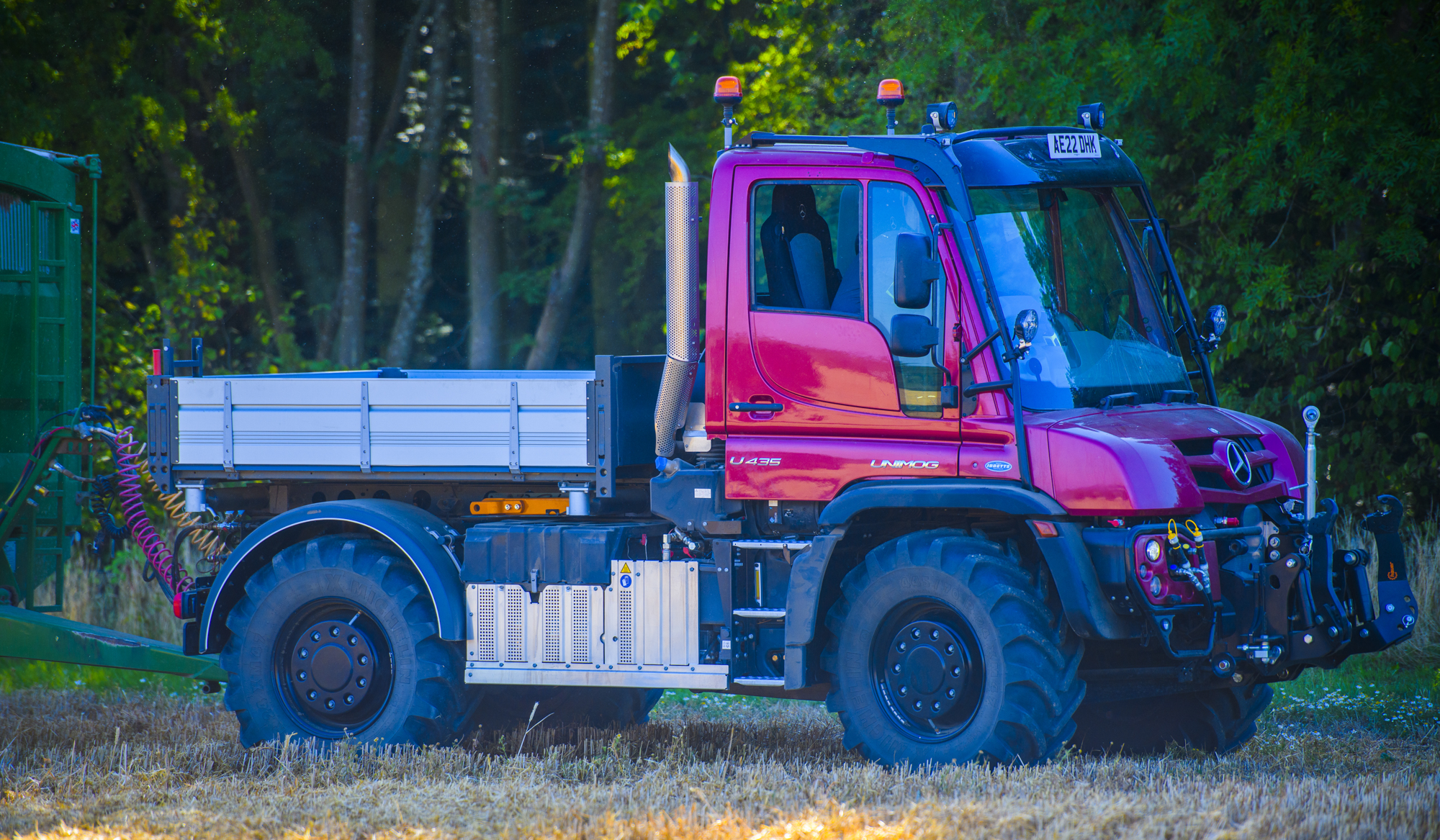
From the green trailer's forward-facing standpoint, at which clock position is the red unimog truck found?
The red unimog truck is roughly at 12 o'clock from the green trailer.

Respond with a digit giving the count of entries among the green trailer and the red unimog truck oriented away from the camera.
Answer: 0

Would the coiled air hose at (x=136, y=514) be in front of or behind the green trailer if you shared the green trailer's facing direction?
in front

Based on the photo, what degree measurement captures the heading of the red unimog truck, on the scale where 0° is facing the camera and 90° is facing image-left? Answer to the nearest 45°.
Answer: approximately 315°

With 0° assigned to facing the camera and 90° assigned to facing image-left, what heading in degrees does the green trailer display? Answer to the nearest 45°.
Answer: approximately 315°
